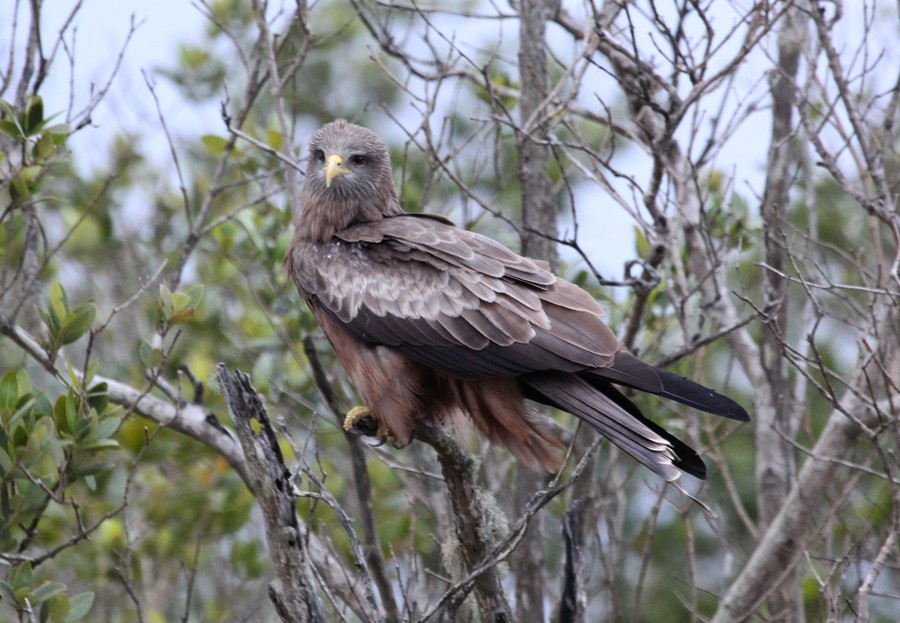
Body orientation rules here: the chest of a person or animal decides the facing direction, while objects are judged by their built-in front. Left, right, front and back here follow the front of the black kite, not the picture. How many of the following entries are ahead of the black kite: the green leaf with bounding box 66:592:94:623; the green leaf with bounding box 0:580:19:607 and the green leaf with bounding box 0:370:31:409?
3

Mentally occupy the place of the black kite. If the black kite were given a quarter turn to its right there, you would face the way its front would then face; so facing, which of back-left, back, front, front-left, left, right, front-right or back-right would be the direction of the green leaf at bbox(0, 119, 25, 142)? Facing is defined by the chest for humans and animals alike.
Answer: left

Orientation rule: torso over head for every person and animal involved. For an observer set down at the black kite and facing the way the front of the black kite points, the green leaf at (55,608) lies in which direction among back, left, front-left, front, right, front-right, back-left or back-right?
front

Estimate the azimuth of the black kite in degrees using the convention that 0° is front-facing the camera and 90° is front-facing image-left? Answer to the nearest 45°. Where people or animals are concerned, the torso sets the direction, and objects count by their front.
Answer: approximately 90°

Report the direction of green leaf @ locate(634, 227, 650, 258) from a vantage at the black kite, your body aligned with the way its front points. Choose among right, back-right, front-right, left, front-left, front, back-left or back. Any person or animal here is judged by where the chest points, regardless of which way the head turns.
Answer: back-right

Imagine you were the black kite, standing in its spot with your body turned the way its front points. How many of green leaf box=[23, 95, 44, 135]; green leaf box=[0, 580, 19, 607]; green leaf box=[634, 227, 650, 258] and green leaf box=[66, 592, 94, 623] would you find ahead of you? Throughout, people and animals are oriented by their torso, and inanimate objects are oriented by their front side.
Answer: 3

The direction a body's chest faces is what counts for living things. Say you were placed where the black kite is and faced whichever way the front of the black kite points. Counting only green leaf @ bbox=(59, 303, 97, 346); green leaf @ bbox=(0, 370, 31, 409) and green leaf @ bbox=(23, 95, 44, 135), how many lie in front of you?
3

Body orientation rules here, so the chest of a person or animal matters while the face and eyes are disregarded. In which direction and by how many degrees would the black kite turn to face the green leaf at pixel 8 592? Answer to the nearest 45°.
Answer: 0° — it already faces it

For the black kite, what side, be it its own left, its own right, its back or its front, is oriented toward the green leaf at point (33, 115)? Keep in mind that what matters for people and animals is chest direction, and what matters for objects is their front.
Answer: front

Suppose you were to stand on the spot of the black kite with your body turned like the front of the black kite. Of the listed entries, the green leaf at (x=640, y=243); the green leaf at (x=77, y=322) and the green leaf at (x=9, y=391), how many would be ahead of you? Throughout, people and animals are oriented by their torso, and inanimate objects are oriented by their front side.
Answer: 2

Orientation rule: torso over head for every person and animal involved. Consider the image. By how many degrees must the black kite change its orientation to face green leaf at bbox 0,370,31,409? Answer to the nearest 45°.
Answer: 0° — it already faces it

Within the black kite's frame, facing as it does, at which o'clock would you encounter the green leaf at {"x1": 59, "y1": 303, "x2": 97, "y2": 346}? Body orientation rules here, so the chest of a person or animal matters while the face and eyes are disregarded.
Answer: The green leaf is roughly at 12 o'clock from the black kite.
